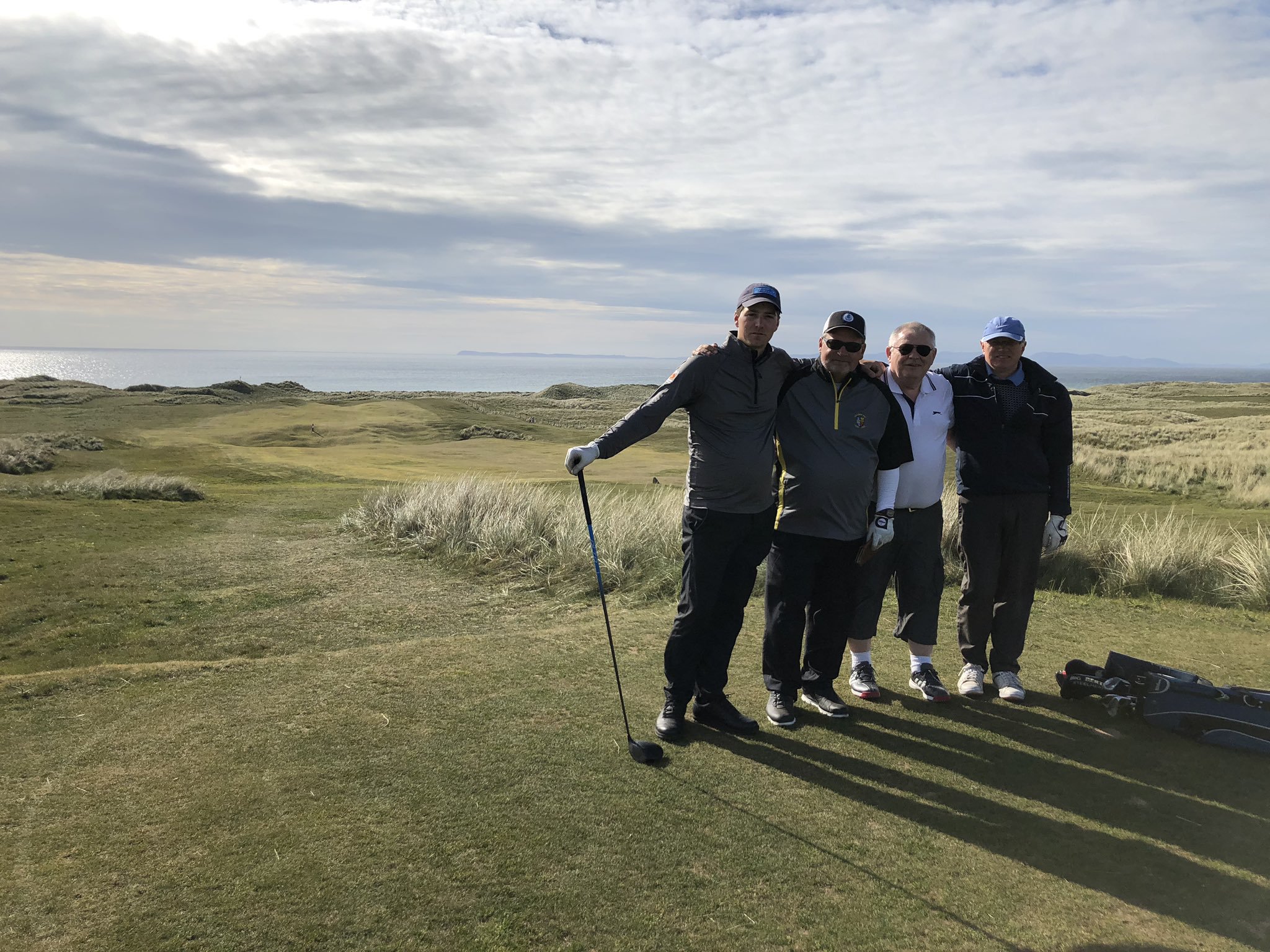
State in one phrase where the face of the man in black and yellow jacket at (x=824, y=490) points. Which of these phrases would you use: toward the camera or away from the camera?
toward the camera

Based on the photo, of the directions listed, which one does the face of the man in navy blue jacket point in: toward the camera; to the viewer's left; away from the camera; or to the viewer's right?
toward the camera

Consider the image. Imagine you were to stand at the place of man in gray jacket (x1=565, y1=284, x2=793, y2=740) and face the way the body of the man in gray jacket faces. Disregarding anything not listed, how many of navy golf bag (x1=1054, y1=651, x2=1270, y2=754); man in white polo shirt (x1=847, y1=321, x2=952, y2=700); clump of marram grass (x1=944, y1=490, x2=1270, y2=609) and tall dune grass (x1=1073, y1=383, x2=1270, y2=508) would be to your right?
0

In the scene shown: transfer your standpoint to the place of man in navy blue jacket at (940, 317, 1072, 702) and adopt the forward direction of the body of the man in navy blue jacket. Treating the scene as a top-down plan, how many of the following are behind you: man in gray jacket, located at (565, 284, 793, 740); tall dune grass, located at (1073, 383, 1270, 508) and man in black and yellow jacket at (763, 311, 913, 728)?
1

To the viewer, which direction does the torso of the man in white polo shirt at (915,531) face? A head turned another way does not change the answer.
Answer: toward the camera

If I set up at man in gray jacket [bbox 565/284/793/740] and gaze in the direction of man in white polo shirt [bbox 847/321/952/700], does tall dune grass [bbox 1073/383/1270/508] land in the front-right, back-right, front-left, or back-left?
front-left

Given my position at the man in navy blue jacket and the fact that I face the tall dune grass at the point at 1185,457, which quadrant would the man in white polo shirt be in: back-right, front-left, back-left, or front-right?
back-left

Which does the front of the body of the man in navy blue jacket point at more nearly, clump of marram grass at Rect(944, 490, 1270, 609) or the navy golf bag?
the navy golf bag

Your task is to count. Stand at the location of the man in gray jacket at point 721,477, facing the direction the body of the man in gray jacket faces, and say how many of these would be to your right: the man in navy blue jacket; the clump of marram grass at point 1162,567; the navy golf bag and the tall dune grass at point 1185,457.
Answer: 0

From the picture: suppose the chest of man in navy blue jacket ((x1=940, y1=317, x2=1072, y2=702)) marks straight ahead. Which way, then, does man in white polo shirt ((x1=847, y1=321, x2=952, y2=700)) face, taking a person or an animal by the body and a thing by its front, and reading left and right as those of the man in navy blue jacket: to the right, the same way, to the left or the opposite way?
the same way

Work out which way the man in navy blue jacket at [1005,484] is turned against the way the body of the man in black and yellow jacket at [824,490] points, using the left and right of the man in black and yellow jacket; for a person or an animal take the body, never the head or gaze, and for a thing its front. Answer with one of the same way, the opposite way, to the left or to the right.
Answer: the same way

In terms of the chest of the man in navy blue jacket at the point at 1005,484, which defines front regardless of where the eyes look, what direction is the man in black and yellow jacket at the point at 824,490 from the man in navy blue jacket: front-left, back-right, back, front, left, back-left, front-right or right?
front-right

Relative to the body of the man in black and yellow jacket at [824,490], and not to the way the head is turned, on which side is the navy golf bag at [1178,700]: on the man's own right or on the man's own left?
on the man's own left

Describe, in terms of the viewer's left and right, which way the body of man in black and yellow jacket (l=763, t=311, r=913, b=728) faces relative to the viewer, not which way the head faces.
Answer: facing the viewer

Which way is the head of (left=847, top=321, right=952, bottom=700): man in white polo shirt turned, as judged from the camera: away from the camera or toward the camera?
toward the camera
